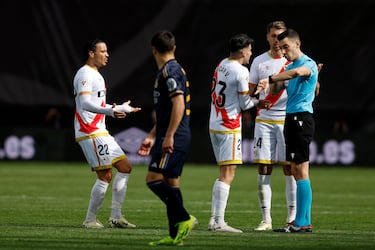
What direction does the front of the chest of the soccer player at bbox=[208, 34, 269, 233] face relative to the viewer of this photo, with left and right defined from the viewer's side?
facing away from the viewer and to the right of the viewer

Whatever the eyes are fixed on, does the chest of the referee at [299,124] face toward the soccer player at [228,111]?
yes

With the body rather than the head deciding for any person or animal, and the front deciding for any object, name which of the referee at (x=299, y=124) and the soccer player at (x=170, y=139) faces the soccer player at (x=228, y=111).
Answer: the referee at (x=299, y=124)

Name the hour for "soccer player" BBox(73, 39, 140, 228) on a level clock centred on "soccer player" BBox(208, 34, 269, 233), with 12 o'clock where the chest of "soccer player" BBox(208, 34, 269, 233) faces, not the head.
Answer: "soccer player" BBox(73, 39, 140, 228) is roughly at 8 o'clock from "soccer player" BBox(208, 34, 269, 233).
